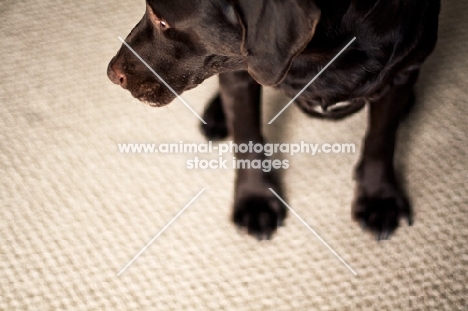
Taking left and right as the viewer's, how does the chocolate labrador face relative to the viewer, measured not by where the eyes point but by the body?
facing the viewer
